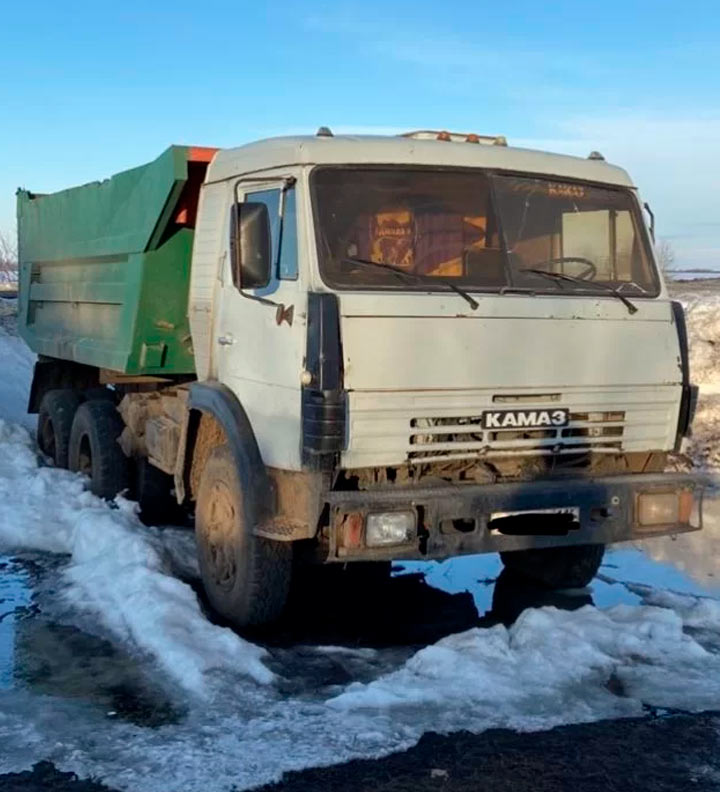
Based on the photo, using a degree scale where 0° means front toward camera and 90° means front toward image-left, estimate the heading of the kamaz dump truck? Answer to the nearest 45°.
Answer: approximately 315°
